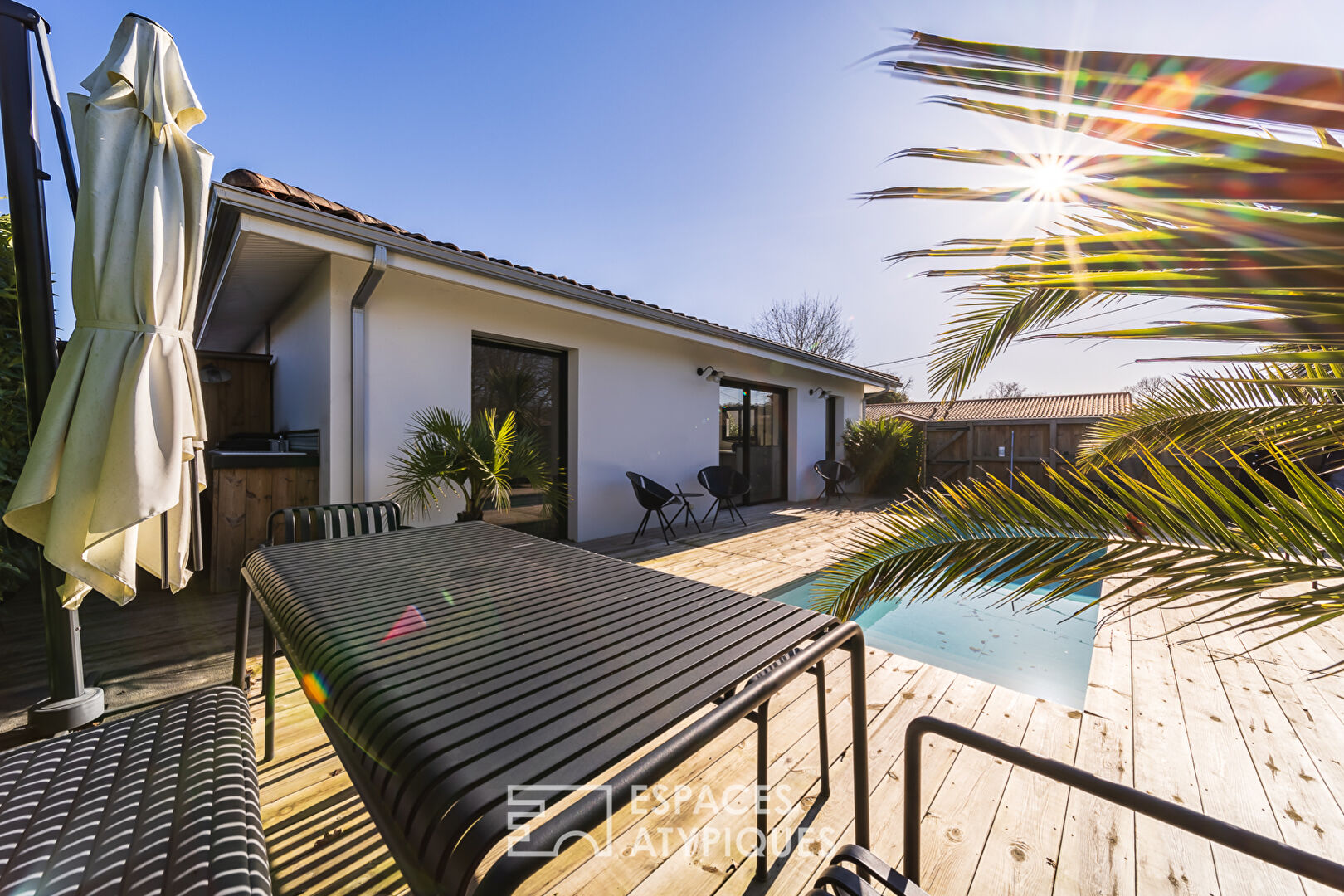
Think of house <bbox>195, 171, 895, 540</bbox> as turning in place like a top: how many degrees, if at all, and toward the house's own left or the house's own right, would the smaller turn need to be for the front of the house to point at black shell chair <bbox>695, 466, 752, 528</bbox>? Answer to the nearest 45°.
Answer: approximately 90° to the house's own left

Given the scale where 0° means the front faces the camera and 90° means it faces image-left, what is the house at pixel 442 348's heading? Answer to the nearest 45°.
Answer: approximately 315°

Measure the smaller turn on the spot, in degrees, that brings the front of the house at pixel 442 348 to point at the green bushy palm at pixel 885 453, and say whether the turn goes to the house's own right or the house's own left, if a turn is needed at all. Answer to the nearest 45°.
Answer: approximately 90° to the house's own left

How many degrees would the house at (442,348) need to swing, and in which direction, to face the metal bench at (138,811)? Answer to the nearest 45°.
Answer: approximately 45° to its right

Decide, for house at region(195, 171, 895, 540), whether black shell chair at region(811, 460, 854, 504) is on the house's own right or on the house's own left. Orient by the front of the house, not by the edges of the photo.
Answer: on the house's own left

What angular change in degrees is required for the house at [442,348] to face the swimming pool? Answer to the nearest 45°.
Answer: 0° — it already faces it

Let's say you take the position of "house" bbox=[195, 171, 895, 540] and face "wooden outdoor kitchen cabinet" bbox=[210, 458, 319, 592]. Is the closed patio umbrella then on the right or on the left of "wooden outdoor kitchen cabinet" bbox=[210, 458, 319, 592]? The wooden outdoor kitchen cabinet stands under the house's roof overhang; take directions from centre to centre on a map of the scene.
left

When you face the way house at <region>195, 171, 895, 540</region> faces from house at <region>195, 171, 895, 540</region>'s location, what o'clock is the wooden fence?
The wooden fence is roughly at 10 o'clock from the house.

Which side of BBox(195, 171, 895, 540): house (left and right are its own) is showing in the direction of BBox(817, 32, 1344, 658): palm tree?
front

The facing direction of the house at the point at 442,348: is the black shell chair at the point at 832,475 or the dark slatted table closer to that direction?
the dark slatted table

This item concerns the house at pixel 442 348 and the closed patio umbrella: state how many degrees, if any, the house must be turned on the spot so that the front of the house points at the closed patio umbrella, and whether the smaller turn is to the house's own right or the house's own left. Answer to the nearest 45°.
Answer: approximately 45° to the house's own right
